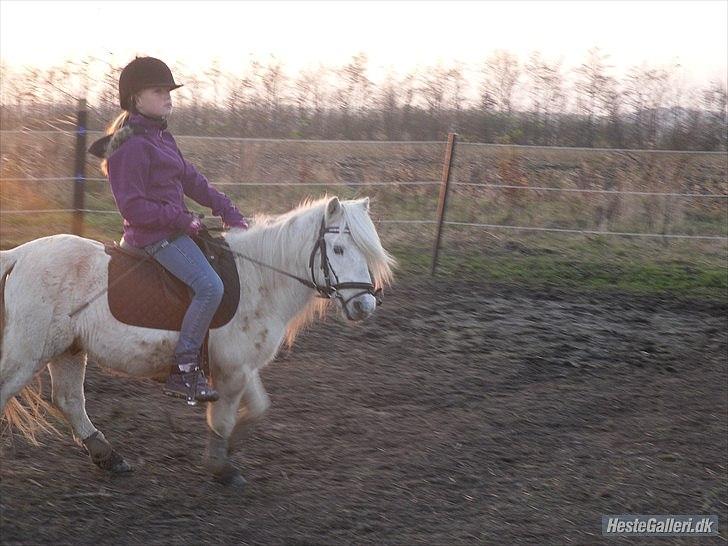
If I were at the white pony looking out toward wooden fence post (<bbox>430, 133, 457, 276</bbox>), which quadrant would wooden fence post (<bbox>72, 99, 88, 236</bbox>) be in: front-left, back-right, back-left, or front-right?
front-left

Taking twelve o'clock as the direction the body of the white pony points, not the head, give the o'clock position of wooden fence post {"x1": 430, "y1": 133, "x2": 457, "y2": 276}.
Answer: The wooden fence post is roughly at 10 o'clock from the white pony.

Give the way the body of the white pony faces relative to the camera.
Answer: to the viewer's right

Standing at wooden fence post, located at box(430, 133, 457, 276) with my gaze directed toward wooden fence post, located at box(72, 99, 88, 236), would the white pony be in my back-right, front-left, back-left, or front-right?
front-left

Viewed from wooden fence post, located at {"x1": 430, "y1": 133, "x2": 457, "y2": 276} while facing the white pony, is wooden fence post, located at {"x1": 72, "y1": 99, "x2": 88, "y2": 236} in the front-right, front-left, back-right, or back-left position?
front-right

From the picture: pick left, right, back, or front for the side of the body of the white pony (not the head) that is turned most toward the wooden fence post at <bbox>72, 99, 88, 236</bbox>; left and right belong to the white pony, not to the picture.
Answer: left
